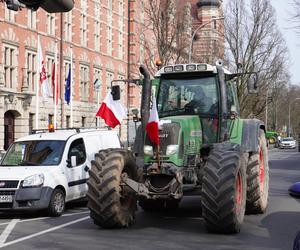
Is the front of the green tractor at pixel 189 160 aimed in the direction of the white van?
no

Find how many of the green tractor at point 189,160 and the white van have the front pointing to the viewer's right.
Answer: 0

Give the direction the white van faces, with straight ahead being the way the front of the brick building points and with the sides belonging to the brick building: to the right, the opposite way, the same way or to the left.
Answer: to the right

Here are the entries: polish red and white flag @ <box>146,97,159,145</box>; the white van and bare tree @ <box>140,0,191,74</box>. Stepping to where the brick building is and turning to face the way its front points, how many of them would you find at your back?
0

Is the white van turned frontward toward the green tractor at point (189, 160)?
no

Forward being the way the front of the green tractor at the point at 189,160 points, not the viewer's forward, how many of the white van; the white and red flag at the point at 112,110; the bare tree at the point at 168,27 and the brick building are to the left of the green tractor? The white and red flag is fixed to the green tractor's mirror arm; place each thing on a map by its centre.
0

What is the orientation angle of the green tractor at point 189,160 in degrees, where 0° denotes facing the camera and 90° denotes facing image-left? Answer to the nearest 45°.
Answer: approximately 45°

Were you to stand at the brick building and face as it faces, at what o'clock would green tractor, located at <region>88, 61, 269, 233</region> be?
The green tractor is roughly at 1 o'clock from the brick building.

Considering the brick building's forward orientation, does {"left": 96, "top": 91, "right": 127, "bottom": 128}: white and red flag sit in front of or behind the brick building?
in front

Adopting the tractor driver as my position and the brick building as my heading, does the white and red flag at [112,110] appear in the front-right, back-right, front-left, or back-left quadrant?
front-left

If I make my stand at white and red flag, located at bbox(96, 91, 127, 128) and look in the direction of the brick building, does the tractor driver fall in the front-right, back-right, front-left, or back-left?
back-right

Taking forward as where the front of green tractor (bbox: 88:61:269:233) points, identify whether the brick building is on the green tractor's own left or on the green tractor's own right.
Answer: on the green tractor's own right

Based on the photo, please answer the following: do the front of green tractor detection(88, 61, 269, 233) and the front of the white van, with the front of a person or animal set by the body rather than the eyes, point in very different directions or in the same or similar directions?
same or similar directions

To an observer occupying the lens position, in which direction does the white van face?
facing the viewer and to the left of the viewer

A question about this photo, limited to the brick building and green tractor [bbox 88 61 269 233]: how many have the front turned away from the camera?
0

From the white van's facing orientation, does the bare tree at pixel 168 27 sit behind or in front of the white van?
behind

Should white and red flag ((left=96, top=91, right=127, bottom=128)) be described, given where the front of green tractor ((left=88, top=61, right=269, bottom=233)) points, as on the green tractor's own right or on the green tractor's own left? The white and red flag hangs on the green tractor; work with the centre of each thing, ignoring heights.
on the green tractor's own right
